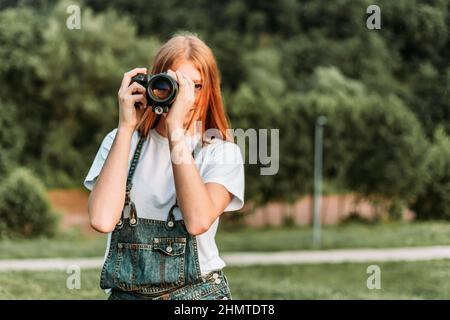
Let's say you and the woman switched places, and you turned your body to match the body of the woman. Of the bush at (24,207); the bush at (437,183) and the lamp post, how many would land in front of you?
0

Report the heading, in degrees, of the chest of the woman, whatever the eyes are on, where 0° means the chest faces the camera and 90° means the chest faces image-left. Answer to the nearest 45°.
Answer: approximately 45°

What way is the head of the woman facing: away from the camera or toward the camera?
toward the camera

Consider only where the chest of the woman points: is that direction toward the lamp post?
no

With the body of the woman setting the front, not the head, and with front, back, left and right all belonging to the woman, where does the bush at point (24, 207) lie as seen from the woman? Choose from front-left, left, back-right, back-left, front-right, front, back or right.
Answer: back-right

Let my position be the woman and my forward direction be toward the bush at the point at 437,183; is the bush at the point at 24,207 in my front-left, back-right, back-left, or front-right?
front-left

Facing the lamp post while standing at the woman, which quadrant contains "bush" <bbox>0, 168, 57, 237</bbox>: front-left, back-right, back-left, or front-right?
front-left

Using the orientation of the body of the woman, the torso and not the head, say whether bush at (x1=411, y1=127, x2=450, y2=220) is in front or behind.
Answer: behind
